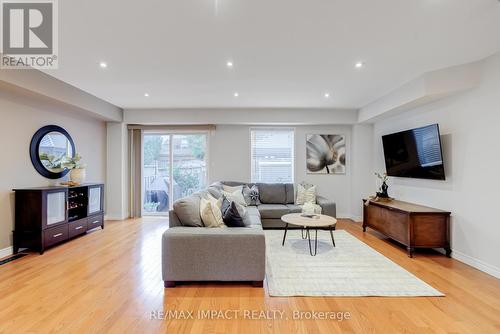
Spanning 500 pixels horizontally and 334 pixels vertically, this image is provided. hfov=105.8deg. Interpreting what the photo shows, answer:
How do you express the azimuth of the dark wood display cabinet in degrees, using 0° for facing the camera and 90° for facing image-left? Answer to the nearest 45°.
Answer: approximately 315°

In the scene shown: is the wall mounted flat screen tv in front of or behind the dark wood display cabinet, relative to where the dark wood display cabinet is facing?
in front

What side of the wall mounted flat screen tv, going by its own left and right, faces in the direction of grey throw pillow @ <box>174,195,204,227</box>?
front

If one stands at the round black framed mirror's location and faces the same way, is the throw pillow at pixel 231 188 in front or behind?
in front

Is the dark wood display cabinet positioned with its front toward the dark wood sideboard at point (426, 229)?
yes

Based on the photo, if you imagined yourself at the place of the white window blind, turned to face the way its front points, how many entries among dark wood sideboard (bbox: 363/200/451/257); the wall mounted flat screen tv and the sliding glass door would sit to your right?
1

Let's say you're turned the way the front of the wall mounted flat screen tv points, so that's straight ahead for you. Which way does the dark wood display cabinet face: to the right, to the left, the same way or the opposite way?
the opposite way

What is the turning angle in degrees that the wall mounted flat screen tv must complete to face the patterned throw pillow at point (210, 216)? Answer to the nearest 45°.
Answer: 0° — it already faces it

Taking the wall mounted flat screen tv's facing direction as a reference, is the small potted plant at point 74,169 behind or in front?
in front

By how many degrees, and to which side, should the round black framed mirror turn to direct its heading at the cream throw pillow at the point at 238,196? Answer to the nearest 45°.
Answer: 0° — it already faces it

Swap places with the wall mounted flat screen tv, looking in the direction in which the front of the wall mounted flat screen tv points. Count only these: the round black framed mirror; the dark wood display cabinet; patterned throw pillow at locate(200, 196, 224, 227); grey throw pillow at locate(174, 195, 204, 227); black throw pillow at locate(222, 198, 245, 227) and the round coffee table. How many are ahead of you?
6

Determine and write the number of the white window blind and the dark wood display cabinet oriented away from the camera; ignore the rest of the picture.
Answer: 0
